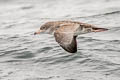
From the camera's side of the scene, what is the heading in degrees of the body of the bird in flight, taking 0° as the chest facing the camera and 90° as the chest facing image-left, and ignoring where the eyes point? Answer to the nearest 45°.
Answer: approximately 90°
